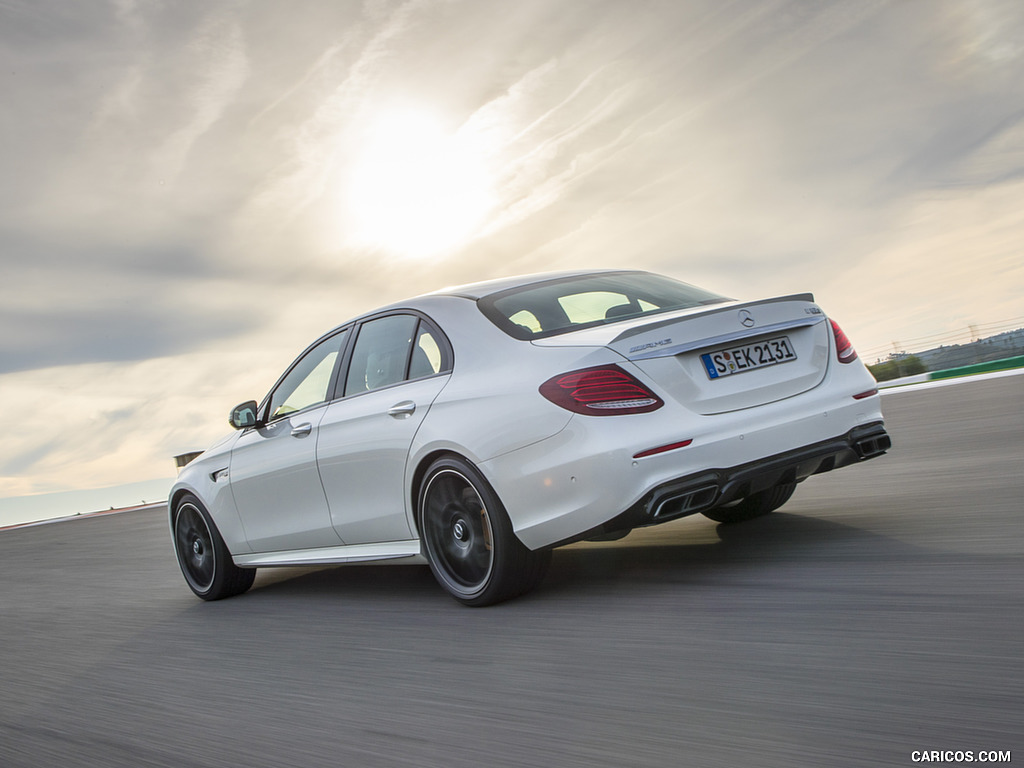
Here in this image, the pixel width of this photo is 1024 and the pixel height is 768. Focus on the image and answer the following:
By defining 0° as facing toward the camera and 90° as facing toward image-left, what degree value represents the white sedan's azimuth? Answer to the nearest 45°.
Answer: approximately 135°
